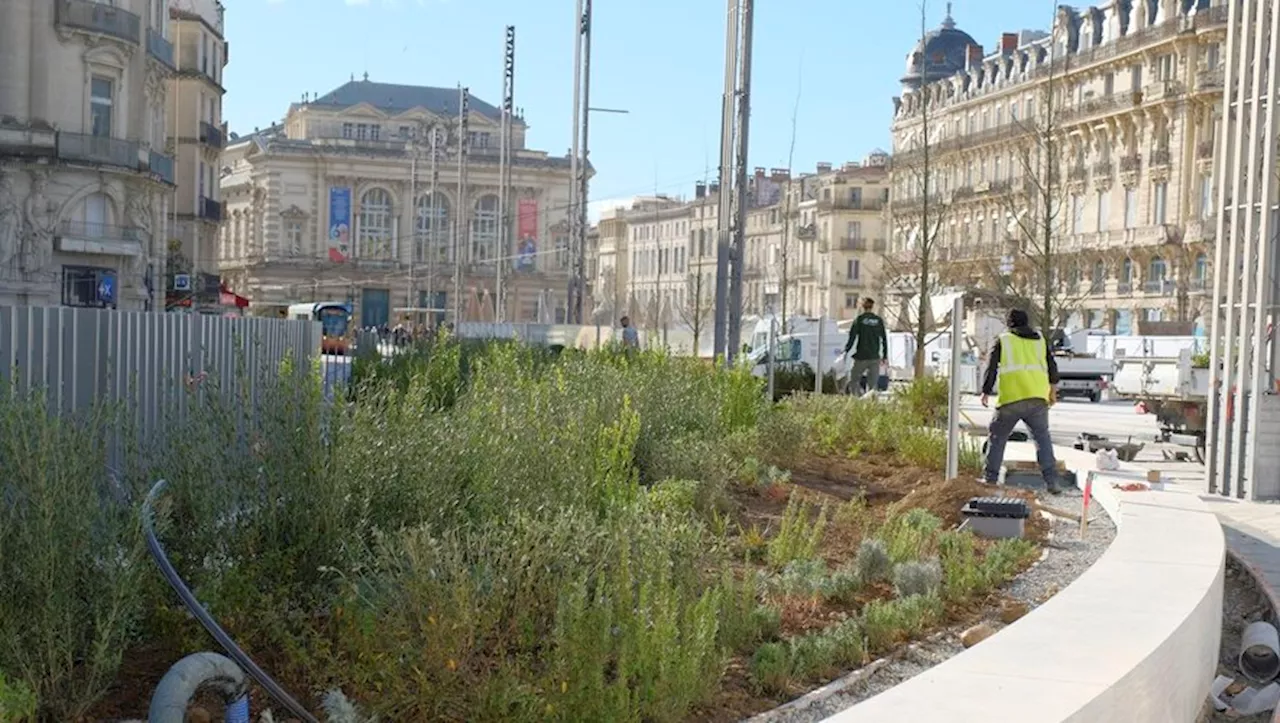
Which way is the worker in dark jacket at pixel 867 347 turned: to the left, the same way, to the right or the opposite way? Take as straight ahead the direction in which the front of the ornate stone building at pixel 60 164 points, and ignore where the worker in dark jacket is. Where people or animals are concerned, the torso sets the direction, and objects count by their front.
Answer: to the left

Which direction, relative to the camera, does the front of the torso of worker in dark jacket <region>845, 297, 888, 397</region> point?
away from the camera

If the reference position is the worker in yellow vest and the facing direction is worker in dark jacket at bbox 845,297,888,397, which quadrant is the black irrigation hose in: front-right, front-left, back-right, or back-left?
back-left

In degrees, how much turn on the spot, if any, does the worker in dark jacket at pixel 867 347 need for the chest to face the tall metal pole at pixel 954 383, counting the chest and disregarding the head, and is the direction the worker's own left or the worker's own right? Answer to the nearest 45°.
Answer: approximately 180°

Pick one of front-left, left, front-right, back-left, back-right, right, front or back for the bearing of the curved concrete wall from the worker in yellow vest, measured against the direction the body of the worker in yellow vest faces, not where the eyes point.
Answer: back

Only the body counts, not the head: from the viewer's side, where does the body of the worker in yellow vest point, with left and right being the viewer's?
facing away from the viewer

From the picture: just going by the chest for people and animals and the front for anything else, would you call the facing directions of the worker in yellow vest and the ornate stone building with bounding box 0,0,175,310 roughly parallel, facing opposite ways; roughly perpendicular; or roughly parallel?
roughly perpendicular

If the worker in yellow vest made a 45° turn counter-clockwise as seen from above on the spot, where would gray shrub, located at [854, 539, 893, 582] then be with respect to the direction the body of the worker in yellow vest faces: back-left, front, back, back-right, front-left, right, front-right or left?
back-left
